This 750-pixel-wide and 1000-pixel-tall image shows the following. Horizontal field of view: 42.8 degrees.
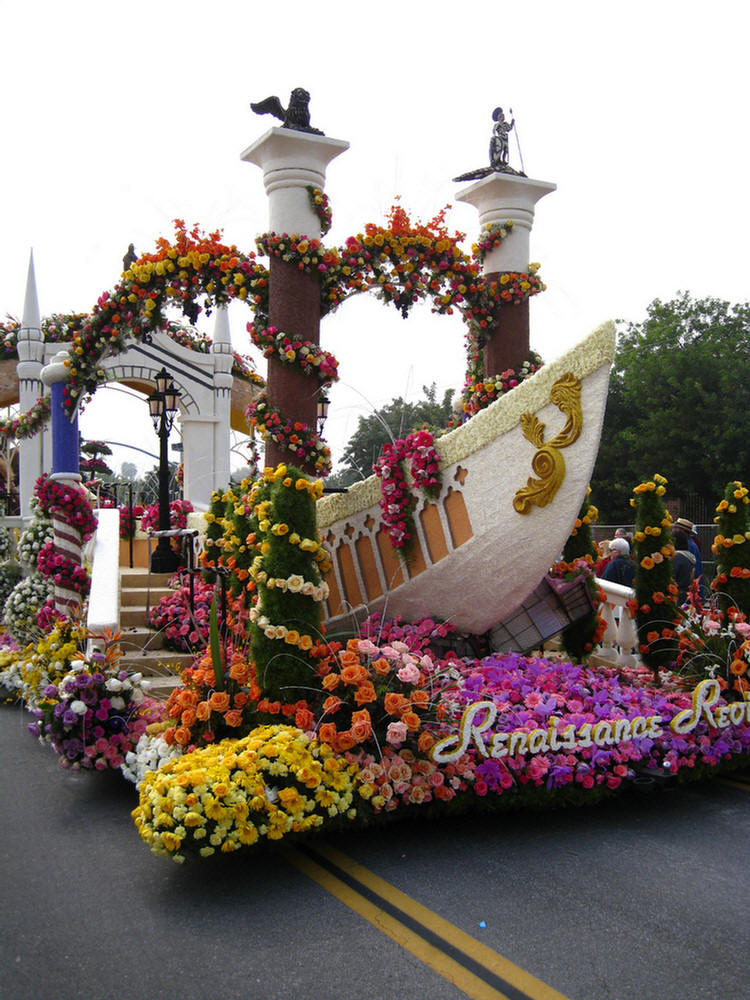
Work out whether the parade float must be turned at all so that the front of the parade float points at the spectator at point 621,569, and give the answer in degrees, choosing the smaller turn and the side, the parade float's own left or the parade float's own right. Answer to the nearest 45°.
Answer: approximately 45° to the parade float's own left

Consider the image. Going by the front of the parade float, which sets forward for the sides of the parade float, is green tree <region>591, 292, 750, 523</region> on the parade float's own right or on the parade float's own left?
on the parade float's own left

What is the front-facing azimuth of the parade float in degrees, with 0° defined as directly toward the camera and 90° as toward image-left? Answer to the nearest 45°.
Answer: approximately 270°

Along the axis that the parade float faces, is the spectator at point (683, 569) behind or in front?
in front
